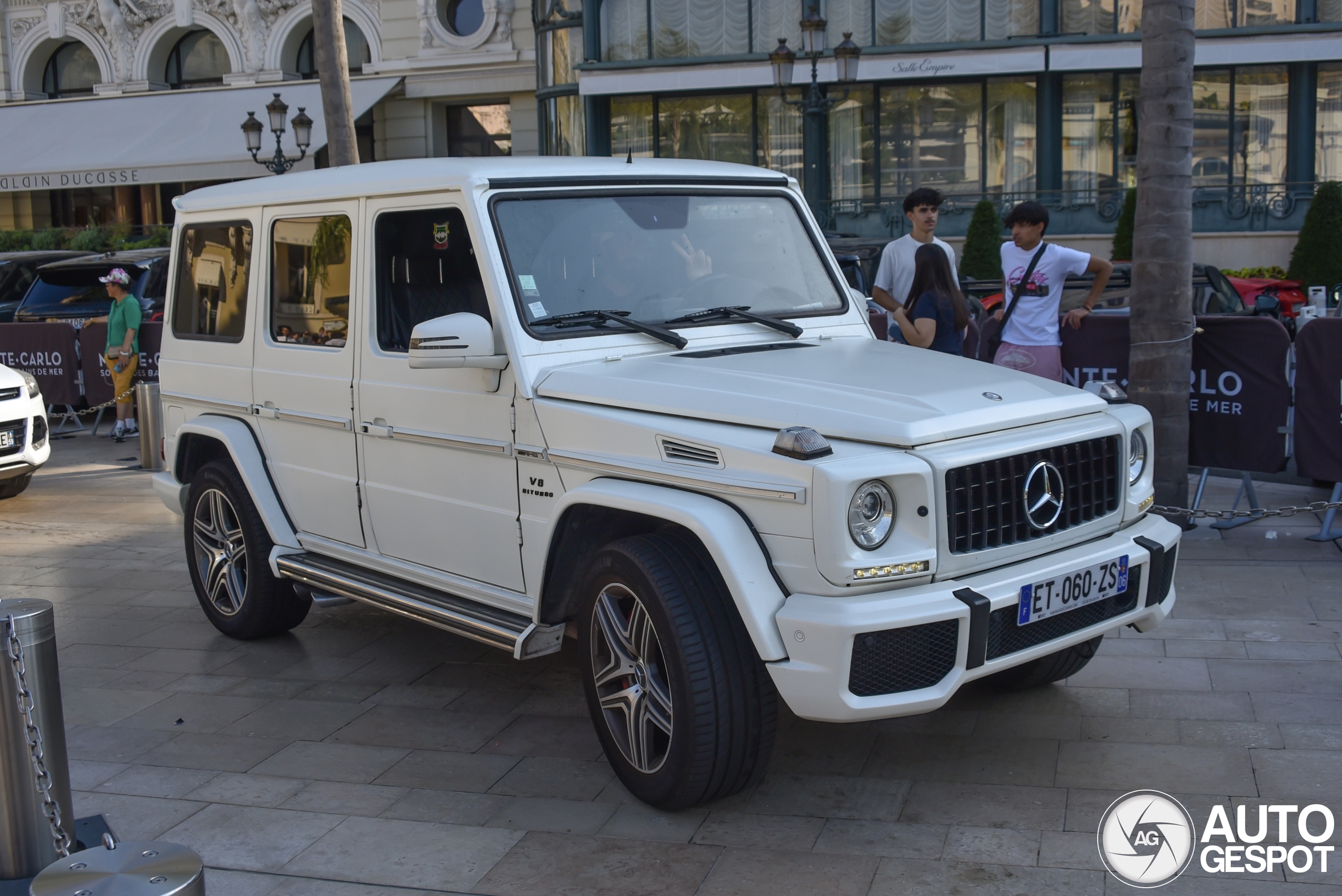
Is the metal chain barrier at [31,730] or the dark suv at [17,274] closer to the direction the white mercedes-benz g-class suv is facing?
the metal chain barrier

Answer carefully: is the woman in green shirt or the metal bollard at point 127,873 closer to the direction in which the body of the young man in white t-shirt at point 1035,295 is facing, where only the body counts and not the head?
the metal bollard

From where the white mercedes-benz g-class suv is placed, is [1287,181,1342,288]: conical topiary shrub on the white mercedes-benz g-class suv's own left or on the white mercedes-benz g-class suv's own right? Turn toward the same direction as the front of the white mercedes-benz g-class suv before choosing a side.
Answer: on the white mercedes-benz g-class suv's own left

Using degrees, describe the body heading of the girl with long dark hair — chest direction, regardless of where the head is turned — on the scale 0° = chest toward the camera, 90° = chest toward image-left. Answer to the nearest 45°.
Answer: approximately 135°

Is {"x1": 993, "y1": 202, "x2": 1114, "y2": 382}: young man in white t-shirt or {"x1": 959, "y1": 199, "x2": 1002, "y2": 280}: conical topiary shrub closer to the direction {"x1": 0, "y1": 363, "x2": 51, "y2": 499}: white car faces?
the young man in white t-shirt

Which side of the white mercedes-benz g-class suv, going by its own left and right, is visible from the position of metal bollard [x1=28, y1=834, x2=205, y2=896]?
right

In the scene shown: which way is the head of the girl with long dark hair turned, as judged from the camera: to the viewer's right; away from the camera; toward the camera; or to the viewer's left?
away from the camera

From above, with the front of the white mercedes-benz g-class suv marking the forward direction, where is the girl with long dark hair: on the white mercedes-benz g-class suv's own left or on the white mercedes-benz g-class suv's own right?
on the white mercedes-benz g-class suv's own left

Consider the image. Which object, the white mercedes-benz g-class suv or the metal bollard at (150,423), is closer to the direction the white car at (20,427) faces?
the white mercedes-benz g-class suv

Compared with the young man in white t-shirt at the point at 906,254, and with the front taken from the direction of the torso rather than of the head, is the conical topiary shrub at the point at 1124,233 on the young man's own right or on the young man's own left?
on the young man's own left
